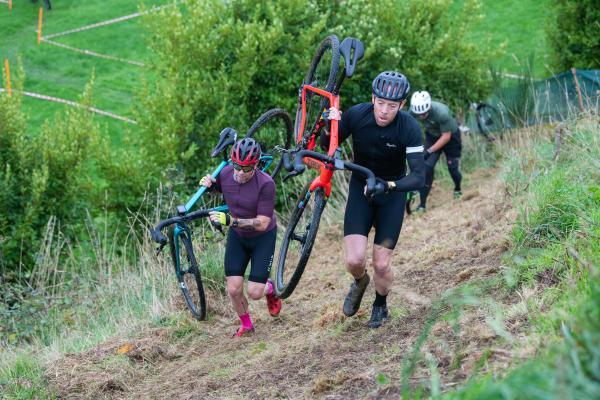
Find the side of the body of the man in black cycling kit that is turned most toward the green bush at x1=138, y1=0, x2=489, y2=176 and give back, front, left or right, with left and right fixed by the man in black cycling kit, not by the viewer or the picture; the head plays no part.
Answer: back

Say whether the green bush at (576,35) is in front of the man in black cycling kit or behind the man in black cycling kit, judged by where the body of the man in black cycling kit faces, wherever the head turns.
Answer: behind

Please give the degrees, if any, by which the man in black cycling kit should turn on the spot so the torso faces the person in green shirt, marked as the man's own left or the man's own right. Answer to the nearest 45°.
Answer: approximately 180°

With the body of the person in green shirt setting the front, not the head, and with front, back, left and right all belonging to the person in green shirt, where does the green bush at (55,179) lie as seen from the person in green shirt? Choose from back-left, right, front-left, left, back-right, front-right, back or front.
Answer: front-right

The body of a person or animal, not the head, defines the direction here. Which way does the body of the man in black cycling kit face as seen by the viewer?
toward the camera

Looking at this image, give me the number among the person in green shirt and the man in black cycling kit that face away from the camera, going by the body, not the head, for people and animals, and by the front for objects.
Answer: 0

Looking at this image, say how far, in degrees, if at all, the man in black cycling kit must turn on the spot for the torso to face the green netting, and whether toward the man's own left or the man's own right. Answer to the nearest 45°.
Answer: approximately 180°
